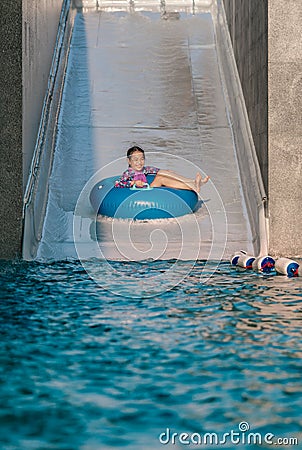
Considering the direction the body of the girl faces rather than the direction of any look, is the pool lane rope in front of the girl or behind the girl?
in front

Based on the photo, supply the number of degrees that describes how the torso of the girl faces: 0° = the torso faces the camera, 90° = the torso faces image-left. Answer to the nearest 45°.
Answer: approximately 315°

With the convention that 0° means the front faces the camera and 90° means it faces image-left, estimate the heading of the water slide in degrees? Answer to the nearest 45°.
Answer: approximately 0°

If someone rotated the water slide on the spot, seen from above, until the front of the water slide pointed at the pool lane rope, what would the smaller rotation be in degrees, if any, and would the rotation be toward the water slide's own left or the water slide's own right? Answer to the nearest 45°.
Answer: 0° — it already faces it
